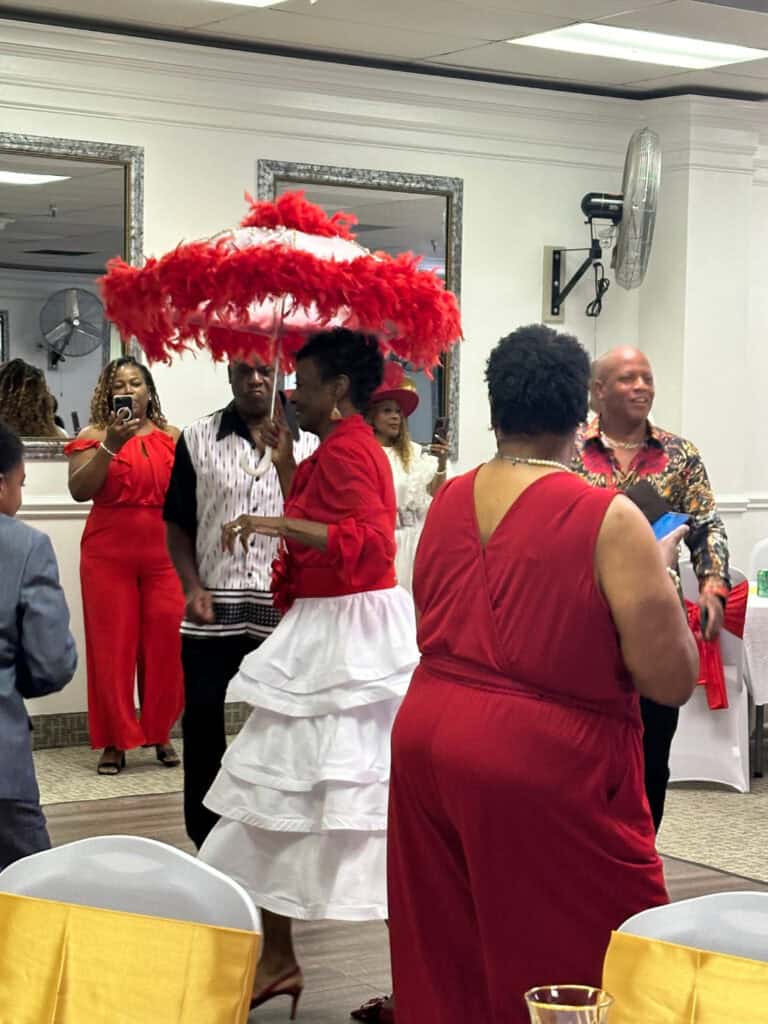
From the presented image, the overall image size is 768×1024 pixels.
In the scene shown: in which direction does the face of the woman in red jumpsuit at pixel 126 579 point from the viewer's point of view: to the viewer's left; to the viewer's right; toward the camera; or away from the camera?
toward the camera

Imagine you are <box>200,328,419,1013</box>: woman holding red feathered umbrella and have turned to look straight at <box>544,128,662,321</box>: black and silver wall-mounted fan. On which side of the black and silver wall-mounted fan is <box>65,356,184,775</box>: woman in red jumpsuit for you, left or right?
left

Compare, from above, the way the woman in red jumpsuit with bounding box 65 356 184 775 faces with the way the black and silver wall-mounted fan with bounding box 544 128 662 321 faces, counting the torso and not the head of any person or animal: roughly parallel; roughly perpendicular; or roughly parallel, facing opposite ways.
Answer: roughly perpendicular

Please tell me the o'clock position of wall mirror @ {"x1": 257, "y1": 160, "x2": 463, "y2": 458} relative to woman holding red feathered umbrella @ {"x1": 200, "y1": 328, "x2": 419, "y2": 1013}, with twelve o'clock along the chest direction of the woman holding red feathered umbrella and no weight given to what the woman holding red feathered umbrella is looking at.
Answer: The wall mirror is roughly at 3 o'clock from the woman holding red feathered umbrella.

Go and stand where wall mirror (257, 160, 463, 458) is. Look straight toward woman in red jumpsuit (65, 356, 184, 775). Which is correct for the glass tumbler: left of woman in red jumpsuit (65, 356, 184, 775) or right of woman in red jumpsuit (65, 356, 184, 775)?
left

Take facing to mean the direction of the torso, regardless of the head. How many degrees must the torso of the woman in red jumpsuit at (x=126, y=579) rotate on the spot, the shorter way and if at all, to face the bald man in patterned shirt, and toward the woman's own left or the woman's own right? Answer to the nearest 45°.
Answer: approximately 45° to the woman's own left

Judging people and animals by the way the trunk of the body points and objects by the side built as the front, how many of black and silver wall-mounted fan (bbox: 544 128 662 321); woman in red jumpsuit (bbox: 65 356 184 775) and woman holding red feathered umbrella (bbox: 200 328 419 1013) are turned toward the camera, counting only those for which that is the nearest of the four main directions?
1

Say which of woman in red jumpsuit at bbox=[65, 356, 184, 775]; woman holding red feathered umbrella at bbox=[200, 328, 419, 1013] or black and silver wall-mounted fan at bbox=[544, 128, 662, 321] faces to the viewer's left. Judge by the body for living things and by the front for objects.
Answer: the woman holding red feathered umbrella

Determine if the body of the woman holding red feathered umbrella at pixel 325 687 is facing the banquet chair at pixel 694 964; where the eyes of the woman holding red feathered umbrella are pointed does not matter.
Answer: no

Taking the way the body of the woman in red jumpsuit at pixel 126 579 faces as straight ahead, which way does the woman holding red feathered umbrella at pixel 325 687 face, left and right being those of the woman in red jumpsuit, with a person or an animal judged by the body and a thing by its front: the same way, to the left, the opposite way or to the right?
to the right

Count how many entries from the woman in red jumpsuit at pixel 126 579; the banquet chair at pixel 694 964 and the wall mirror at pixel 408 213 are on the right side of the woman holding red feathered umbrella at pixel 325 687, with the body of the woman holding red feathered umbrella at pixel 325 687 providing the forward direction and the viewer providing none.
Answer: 2

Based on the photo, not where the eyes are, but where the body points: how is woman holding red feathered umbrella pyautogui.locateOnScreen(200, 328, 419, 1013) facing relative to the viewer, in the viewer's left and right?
facing to the left of the viewer

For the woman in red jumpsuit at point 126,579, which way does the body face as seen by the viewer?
toward the camera
